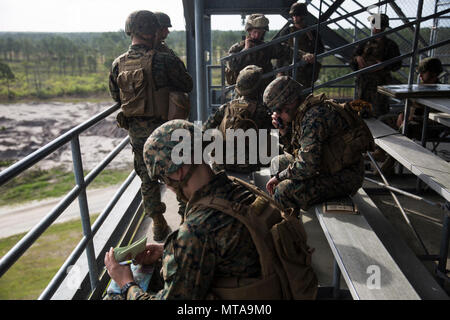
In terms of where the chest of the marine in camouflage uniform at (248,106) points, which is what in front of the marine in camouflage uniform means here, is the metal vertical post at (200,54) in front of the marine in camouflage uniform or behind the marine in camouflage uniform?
in front

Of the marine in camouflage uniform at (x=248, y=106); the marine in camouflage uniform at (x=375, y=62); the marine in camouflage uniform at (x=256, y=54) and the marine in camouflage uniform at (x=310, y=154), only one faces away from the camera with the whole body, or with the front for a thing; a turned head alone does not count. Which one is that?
the marine in camouflage uniform at (x=248, y=106)

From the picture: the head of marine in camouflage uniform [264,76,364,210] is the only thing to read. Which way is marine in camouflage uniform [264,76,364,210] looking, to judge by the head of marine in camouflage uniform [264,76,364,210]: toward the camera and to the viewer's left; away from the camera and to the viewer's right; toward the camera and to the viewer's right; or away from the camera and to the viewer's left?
toward the camera and to the viewer's left

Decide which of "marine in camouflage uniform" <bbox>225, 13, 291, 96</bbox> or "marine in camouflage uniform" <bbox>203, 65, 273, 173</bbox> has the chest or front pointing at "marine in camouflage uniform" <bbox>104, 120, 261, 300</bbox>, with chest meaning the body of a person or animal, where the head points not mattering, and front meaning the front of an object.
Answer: "marine in camouflage uniform" <bbox>225, 13, 291, 96</bbox>

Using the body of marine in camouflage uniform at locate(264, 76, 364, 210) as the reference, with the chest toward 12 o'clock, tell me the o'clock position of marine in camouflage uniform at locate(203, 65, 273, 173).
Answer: marine in camouflage uniform at locate(203, 65, 273, 173) is roughly at 2 o'clock from marine in camouflage uniform at locate(264, 76, 364, 210).

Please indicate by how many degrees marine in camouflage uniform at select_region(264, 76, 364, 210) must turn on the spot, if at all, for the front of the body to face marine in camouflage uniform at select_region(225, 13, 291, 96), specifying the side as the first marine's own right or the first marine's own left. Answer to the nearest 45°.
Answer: approximately 90° to the first marine's own right

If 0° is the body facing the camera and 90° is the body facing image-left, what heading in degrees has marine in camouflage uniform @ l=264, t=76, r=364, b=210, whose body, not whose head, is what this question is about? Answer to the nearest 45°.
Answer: approximately 90°

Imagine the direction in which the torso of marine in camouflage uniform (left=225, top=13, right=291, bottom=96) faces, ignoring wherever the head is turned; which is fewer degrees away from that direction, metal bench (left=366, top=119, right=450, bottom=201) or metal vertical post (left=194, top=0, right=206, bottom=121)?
the metal bench

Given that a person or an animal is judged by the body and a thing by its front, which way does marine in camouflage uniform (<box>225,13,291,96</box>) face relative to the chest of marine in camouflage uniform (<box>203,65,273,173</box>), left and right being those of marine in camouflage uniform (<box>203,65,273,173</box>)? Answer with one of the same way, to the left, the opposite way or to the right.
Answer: the opposite way

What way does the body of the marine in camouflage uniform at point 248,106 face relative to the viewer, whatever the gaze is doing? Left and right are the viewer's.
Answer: facing away from the viewer

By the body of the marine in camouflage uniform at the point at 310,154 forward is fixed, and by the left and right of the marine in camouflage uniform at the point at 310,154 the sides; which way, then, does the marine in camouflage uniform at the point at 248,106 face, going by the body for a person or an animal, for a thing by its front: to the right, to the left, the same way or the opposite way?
to the right
